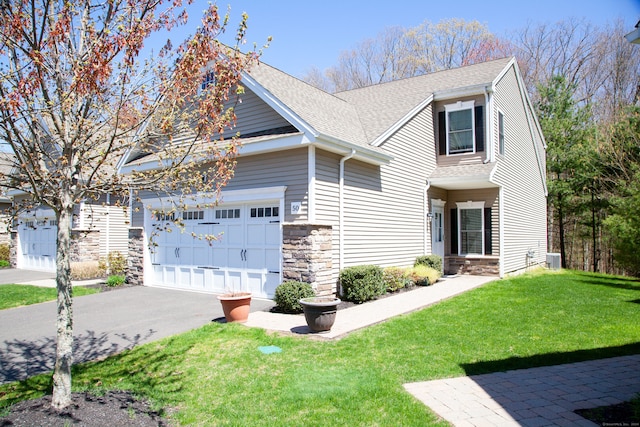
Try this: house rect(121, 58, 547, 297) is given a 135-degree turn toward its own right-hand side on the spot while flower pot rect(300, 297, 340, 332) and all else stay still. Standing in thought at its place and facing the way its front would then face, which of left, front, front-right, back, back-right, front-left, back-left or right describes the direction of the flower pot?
back

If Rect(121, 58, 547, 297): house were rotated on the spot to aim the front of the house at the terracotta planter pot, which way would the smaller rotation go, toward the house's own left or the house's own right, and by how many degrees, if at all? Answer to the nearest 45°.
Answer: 0° — it already faces it

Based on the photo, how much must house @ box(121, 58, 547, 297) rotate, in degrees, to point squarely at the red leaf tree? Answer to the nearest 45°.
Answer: approximately 45° to its left

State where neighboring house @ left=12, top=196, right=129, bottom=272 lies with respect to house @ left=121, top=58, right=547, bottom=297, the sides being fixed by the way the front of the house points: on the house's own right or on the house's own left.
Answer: on the house's own right

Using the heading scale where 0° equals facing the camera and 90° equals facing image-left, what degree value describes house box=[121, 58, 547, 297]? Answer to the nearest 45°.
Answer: approximately 45°

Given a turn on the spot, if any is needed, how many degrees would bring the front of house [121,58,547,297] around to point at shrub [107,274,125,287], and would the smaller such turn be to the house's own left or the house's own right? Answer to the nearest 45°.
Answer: approximately 45° to the house's own right

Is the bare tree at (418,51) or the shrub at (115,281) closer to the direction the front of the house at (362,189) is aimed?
the shrub

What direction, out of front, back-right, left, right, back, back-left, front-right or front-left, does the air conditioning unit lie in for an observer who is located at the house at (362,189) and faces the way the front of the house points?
back

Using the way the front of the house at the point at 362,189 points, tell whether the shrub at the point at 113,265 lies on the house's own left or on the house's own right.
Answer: on the house's own right
